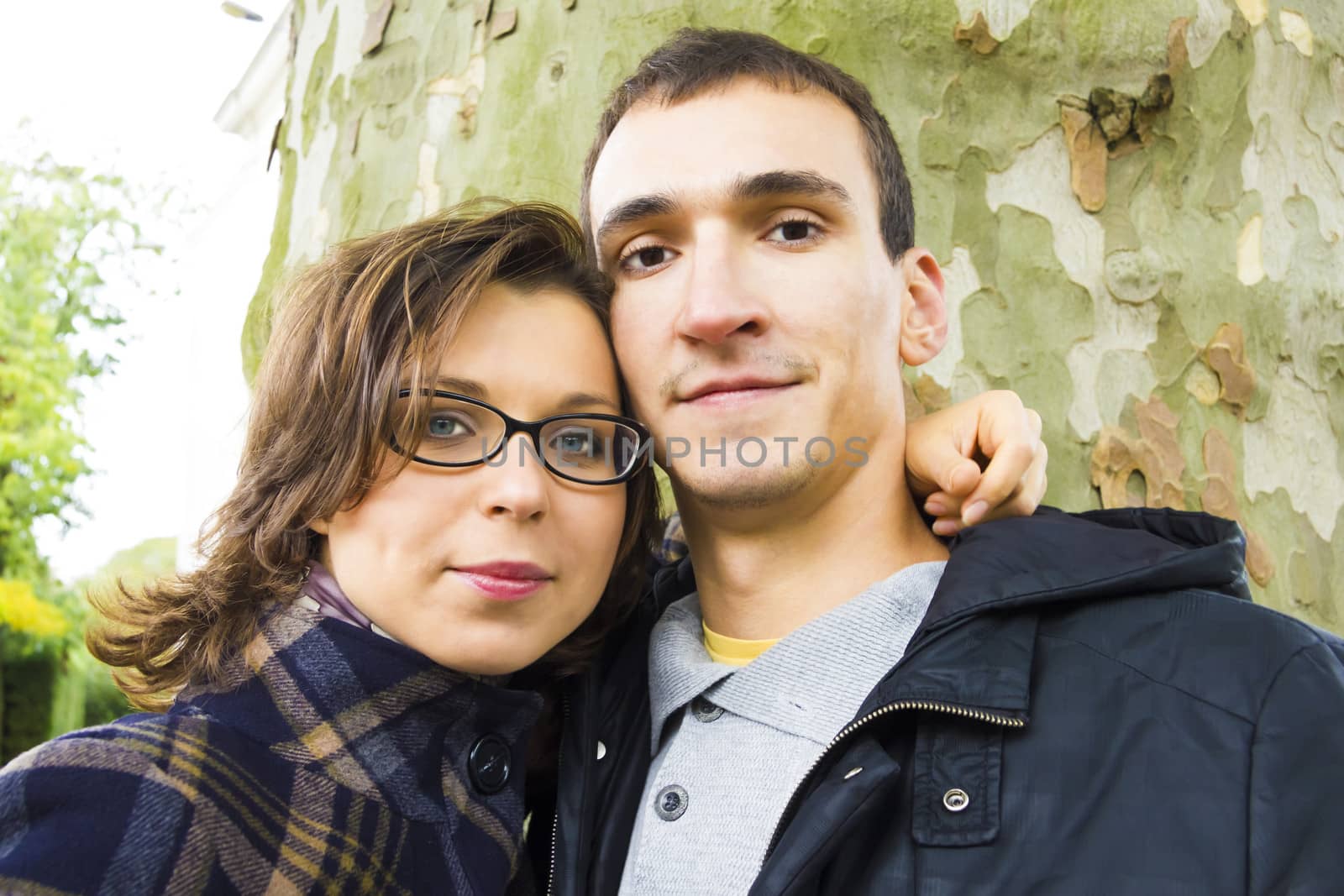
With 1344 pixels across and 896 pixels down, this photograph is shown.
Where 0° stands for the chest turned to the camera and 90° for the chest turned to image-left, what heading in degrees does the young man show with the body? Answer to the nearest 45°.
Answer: approximately 45°

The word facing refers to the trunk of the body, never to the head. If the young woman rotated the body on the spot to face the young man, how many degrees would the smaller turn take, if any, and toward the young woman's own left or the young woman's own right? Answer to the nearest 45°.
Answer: approximately 45° to the young woman's own left

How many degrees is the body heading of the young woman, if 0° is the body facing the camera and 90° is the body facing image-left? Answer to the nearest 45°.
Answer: approximately 315°

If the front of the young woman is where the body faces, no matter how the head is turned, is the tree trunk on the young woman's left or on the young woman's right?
on the young woman's left
